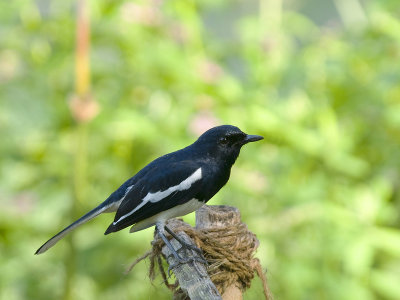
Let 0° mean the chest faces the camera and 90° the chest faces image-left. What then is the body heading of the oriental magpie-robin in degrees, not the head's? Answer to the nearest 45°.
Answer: approximately 270°
